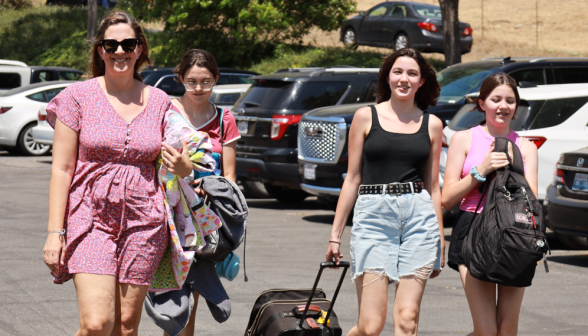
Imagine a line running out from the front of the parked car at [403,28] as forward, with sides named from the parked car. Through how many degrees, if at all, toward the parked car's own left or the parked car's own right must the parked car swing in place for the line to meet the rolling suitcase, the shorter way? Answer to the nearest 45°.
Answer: approximately 135° to the parked car's own left

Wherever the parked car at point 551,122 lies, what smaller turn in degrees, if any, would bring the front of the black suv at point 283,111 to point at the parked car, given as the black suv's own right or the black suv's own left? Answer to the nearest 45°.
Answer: approximately 90° to the black suv's own right

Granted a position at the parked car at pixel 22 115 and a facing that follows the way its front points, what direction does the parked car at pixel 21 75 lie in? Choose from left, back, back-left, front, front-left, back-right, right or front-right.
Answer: front-left

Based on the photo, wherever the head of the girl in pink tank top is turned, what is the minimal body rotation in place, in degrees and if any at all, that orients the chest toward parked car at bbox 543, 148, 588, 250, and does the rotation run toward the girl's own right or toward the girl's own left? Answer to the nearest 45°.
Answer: approximately 180°

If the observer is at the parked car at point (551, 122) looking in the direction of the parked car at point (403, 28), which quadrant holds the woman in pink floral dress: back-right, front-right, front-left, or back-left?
back-left

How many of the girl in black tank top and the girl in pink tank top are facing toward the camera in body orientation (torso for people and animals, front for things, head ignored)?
2

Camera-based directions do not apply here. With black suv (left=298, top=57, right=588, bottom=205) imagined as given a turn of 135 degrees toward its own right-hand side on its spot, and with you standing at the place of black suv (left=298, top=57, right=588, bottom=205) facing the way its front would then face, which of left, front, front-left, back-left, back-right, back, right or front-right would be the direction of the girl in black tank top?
back

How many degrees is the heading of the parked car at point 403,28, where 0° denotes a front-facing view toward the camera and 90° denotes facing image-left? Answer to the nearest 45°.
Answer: approximately 135°

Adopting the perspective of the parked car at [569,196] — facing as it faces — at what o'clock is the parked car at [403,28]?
the parked car at [403,28] is roughly at 10 o'clock from the parked car at [569,196].

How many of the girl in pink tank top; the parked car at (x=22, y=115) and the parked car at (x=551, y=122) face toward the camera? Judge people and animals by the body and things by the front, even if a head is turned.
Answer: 1
